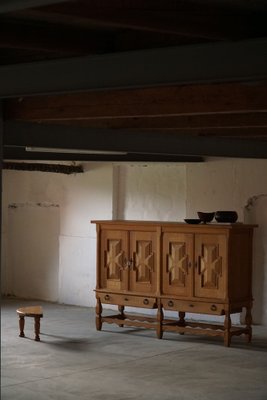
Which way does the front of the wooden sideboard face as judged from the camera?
facing the viewer and to the left of the viewer
